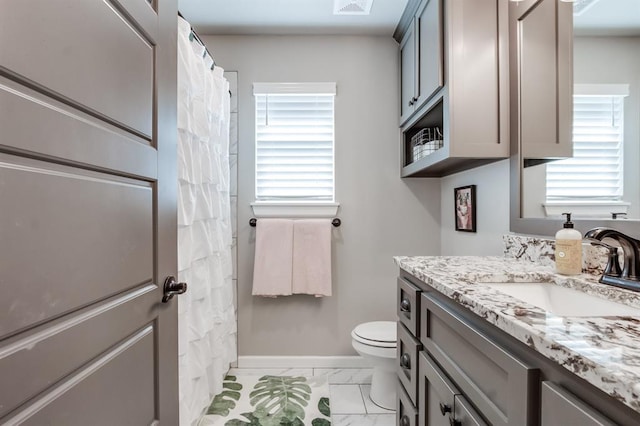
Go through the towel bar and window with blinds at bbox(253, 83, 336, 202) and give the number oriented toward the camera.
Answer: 2

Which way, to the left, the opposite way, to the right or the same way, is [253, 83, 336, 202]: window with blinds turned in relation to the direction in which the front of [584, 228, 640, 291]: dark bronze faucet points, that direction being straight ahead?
to the left

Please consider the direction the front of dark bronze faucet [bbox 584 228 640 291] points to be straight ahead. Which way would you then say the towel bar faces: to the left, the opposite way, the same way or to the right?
to the left

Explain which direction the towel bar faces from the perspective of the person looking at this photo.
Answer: facing the viewer

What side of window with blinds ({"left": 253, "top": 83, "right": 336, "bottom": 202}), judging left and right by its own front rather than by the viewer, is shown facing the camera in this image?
front

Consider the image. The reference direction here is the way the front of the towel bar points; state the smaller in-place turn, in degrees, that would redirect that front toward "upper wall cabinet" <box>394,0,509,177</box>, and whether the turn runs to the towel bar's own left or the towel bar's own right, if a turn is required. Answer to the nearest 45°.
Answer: approximately 45° to the towel bar's own left

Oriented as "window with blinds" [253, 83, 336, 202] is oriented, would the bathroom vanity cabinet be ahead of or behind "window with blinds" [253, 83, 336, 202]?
ahead

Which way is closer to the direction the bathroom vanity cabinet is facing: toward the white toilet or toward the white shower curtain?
the white shower curtain

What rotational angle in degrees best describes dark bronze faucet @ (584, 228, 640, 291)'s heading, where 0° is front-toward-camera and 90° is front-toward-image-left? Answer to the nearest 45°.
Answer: approximately 45°
